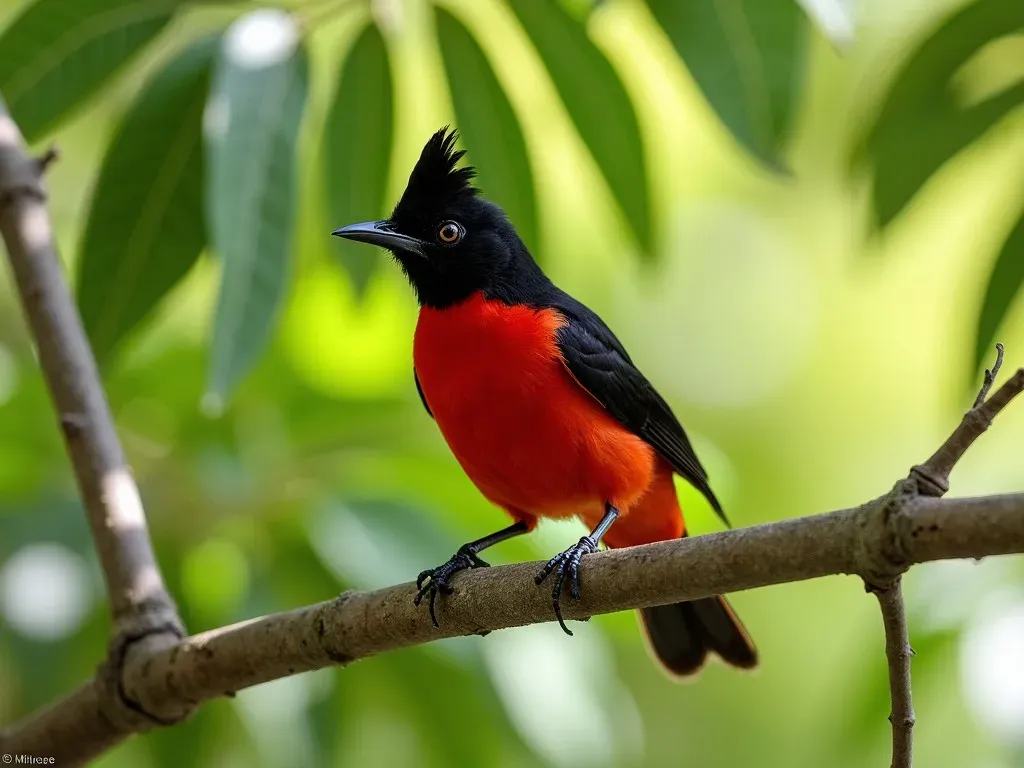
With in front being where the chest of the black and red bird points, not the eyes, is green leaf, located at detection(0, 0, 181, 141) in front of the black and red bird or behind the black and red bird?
in front

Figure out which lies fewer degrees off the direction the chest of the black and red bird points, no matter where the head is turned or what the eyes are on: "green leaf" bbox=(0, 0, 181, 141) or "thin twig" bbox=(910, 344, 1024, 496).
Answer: the green leaf

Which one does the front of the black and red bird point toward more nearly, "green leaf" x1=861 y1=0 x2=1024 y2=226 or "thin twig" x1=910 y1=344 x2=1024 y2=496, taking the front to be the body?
the thin twig

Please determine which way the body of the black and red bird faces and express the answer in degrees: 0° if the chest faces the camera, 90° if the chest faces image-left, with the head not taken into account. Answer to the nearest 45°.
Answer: approximately 45°
